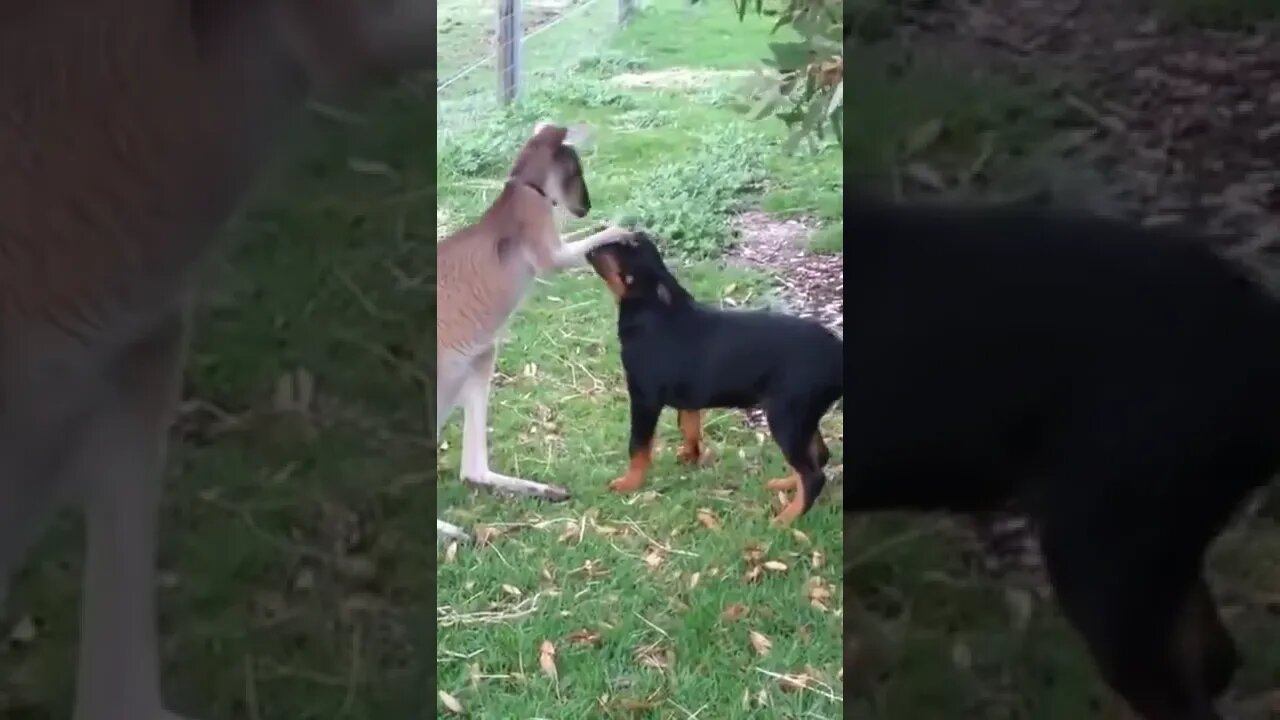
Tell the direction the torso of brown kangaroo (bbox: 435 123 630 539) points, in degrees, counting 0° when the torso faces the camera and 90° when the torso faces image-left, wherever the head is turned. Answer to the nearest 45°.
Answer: approximately 270°
